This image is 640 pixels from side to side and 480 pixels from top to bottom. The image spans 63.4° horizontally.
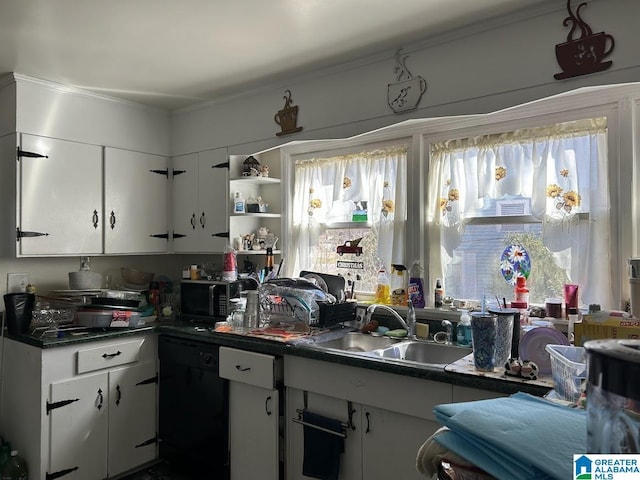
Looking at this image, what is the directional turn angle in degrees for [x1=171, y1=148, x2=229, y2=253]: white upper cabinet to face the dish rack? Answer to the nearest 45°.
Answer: approximately 90° to its left

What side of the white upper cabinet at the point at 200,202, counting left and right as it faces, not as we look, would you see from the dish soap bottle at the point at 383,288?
left

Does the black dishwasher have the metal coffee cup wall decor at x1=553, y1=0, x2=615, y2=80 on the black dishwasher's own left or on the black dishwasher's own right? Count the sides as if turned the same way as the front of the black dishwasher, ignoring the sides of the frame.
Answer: on the black dishwasher's own left

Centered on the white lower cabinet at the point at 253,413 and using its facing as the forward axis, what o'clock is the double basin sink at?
The double basin sink is roughly at 8 o'clock from the white lower cabinet.

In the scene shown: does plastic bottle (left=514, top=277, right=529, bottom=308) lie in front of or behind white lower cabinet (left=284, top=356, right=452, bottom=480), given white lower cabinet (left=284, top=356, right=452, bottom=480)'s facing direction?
behind

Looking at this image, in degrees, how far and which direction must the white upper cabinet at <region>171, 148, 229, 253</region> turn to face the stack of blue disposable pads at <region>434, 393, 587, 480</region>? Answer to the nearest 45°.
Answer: approximately 45° to its left

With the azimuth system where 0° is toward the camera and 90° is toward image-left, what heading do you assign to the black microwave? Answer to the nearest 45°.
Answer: approximately 0°

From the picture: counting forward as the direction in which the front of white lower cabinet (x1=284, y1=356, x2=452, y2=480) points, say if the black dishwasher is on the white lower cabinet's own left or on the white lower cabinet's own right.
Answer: on the white lower cabinet's own right
